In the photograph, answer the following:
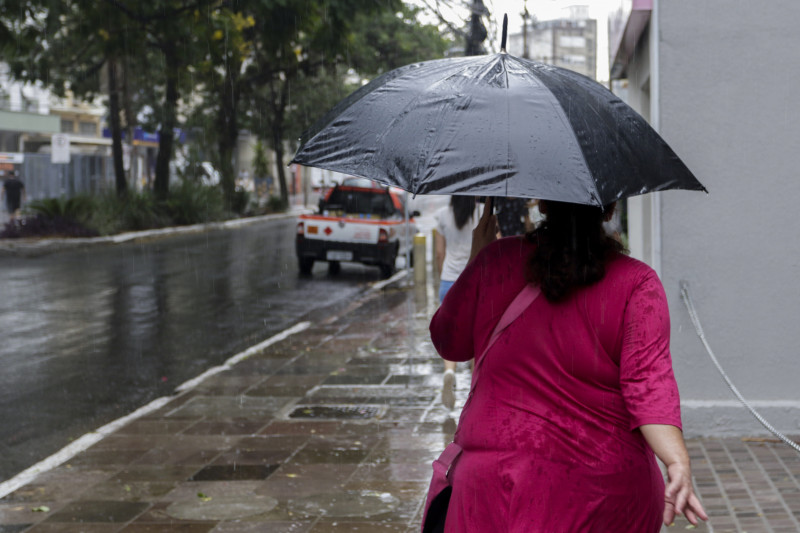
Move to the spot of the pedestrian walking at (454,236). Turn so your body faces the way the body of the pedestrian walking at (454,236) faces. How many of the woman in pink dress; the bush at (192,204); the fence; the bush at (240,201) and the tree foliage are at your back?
1

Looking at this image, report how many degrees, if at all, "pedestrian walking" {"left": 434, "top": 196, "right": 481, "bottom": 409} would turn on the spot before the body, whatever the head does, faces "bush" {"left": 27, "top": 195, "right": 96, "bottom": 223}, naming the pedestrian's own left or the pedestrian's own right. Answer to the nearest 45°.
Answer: approximately 45° to the pedestrian's own left

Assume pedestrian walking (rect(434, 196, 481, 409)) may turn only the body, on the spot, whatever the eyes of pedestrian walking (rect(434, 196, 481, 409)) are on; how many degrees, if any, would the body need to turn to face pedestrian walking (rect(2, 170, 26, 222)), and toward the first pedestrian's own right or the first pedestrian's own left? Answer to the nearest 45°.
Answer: approximately 45° to the first pedestrian's own left

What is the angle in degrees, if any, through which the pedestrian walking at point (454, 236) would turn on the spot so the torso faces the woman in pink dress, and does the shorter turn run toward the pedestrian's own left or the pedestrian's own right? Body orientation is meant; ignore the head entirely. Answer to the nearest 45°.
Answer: approximately 180°

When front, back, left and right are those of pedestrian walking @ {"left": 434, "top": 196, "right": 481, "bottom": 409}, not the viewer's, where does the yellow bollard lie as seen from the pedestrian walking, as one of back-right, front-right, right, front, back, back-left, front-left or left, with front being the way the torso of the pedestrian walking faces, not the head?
front

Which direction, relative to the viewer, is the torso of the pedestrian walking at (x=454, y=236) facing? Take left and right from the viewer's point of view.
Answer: facing away from the viewer

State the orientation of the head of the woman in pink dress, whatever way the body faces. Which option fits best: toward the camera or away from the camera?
away from the camera

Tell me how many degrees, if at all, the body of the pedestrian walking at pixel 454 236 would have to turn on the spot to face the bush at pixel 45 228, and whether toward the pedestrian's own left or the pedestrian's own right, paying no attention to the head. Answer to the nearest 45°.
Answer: approximately 45° to the pedestrian's own left

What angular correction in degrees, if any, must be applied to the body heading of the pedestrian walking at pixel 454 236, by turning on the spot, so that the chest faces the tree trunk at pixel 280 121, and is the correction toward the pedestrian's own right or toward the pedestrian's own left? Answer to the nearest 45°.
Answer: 0° — they already face it

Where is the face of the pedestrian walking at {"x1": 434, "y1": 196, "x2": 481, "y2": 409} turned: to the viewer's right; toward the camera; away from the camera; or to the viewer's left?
away from the camera

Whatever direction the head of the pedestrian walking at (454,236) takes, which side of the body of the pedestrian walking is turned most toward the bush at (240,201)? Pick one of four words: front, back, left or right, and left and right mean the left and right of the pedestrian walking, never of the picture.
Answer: front

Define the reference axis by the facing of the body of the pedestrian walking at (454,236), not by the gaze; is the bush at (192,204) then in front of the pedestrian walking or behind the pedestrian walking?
in front

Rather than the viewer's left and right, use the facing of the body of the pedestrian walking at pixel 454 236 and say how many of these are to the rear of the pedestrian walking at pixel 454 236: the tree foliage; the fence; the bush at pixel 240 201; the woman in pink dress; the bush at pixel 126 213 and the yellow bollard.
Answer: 1
